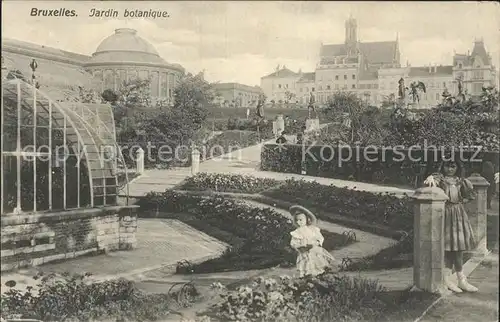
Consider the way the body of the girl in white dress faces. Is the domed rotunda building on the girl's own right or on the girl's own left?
on the girl's own right

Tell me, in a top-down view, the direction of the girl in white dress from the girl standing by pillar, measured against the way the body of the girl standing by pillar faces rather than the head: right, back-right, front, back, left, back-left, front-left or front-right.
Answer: front-right

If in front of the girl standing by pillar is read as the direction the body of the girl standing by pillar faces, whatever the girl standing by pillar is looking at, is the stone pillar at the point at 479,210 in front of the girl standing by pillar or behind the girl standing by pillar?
behind

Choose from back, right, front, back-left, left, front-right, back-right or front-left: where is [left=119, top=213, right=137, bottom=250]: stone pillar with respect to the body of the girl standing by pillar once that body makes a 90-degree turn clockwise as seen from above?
front

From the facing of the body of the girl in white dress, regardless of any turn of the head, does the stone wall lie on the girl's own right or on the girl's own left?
on the girl's own right

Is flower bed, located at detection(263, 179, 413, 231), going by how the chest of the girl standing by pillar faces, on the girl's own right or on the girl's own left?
on the girl's own right

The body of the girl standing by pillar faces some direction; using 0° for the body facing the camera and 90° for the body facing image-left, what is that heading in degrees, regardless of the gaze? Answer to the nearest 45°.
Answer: approximately 0°

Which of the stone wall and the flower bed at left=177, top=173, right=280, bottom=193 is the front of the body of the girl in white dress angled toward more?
the stone wall

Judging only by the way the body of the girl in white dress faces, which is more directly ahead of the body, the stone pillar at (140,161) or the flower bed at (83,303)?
the flower bed

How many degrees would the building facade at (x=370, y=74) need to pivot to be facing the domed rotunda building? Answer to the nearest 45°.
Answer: approximately 90° to its right

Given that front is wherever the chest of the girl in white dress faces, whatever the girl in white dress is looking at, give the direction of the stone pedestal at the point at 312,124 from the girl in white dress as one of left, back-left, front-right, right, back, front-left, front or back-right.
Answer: back-right
